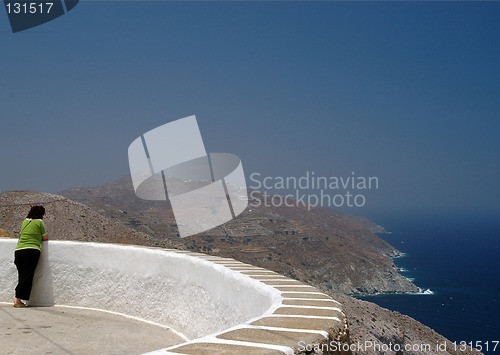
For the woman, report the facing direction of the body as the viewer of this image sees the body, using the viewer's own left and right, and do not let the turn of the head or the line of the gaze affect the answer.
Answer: facing away from the viewer and to the right of the viewer
